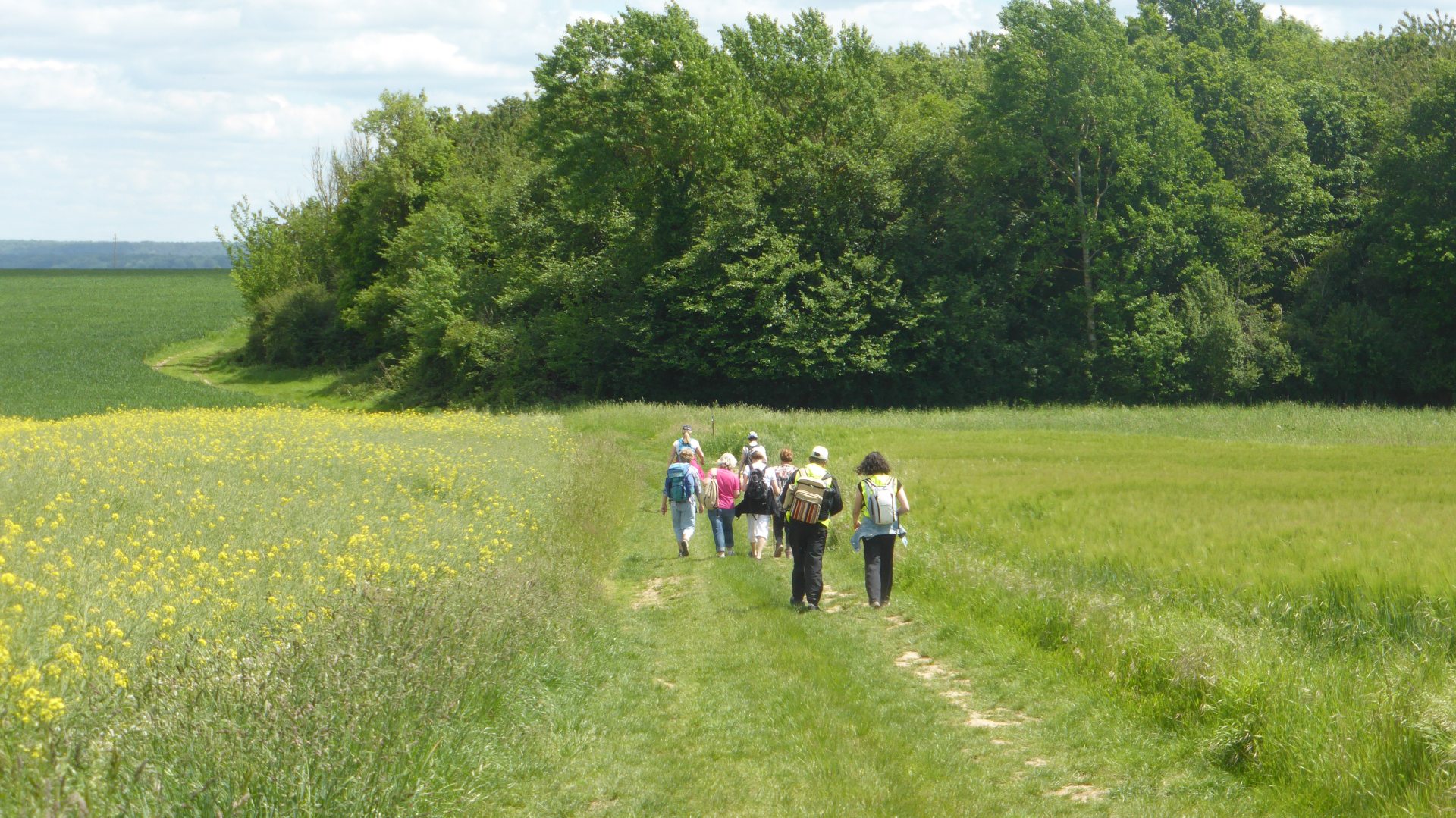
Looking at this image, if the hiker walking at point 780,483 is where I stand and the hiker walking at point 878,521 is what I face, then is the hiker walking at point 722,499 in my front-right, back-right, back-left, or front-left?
back-right

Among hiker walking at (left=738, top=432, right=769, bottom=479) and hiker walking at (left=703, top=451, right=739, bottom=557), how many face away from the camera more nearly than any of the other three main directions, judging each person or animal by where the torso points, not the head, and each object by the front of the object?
2

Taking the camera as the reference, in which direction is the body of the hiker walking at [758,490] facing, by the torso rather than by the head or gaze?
away from the camera

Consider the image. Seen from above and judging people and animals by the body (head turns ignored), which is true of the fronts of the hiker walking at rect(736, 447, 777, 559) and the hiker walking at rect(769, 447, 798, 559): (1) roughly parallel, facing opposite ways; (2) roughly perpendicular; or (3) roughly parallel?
roughly parallel

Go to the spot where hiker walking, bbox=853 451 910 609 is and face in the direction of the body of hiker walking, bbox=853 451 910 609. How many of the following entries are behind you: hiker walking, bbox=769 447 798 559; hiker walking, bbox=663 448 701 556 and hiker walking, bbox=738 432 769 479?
0

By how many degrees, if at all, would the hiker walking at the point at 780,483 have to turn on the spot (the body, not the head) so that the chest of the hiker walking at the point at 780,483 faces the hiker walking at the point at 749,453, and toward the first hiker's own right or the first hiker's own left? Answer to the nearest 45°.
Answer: approximately 45° to the first hiker's own left

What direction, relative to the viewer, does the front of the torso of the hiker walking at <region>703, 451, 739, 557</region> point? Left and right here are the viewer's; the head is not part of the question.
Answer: facing away from the viewer

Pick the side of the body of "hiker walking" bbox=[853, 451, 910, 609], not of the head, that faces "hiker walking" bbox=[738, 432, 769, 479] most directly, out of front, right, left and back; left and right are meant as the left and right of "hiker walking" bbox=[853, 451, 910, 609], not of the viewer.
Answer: front

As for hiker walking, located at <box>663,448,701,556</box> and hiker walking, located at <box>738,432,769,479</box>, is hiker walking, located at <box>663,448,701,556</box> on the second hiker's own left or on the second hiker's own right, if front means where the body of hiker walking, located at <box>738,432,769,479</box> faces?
on the second hiker's own left

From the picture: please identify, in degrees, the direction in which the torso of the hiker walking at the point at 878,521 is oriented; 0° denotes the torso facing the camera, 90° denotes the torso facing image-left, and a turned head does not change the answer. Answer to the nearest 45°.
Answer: approximately 180°

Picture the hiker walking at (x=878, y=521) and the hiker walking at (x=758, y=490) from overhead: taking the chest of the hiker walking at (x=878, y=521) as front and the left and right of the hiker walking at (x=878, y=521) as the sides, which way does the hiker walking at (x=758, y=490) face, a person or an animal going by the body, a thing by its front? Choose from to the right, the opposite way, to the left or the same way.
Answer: the same way

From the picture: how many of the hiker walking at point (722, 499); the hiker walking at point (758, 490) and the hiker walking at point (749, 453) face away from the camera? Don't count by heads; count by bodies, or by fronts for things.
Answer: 3

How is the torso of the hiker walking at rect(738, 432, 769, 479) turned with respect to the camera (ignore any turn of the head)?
away from the camera

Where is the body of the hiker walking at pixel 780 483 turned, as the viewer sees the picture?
away from the camera

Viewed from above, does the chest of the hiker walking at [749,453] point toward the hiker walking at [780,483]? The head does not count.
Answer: no
